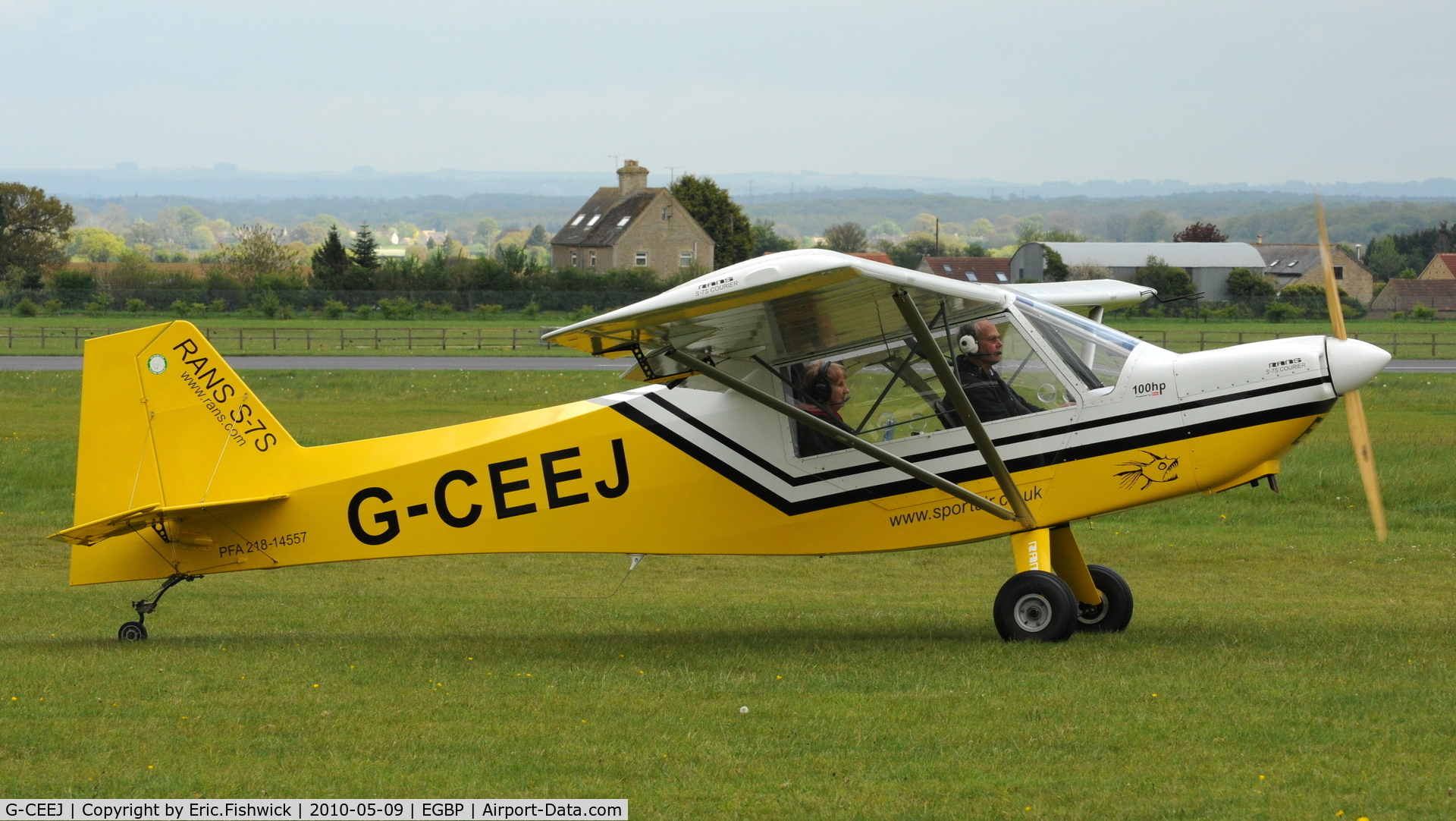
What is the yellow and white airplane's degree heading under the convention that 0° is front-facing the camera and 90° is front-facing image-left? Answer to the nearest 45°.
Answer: approximately 270°

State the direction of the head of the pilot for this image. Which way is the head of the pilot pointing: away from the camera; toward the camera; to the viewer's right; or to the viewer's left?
to the viewer's right

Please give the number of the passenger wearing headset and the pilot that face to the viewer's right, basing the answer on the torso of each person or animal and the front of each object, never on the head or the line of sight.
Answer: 2

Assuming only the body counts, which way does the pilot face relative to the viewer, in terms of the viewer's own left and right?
facing to the right of the viewer

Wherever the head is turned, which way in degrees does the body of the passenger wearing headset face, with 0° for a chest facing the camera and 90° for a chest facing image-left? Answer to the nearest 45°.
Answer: approximately 270°
